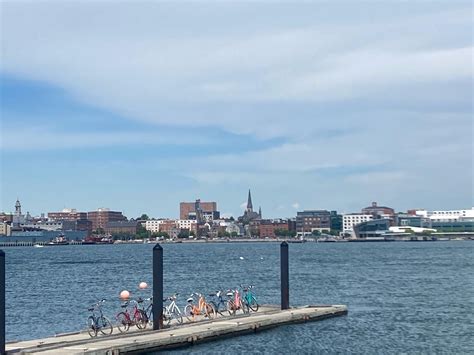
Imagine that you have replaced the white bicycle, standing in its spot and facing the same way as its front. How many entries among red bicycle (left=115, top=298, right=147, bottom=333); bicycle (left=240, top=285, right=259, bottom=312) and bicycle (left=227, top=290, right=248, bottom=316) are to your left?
2

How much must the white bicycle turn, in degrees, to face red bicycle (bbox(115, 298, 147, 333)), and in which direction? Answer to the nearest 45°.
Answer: approximately 90° to its right

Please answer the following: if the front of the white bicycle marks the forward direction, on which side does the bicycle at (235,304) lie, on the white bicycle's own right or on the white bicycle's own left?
on the white bicycle's own left
